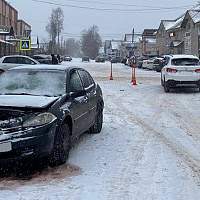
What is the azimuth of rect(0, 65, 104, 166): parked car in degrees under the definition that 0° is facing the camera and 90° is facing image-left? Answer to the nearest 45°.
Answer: approximately 45°

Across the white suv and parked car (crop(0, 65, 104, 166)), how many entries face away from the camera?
1

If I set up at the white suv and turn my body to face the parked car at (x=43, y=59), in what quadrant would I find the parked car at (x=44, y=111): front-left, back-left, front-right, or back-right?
back-left

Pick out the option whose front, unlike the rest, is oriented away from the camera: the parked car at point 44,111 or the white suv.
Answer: the white suv

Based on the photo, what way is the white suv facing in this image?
away from the camera

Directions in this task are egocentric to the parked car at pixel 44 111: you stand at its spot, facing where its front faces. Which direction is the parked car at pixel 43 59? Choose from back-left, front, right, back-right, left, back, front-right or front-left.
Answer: back-right

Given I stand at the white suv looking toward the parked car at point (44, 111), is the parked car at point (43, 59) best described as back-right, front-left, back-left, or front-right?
back-right

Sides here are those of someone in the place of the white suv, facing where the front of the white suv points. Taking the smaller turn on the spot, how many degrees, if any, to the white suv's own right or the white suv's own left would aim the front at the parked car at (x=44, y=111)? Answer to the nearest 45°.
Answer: approximately 180°

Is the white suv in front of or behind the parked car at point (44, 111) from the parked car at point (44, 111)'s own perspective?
behind
